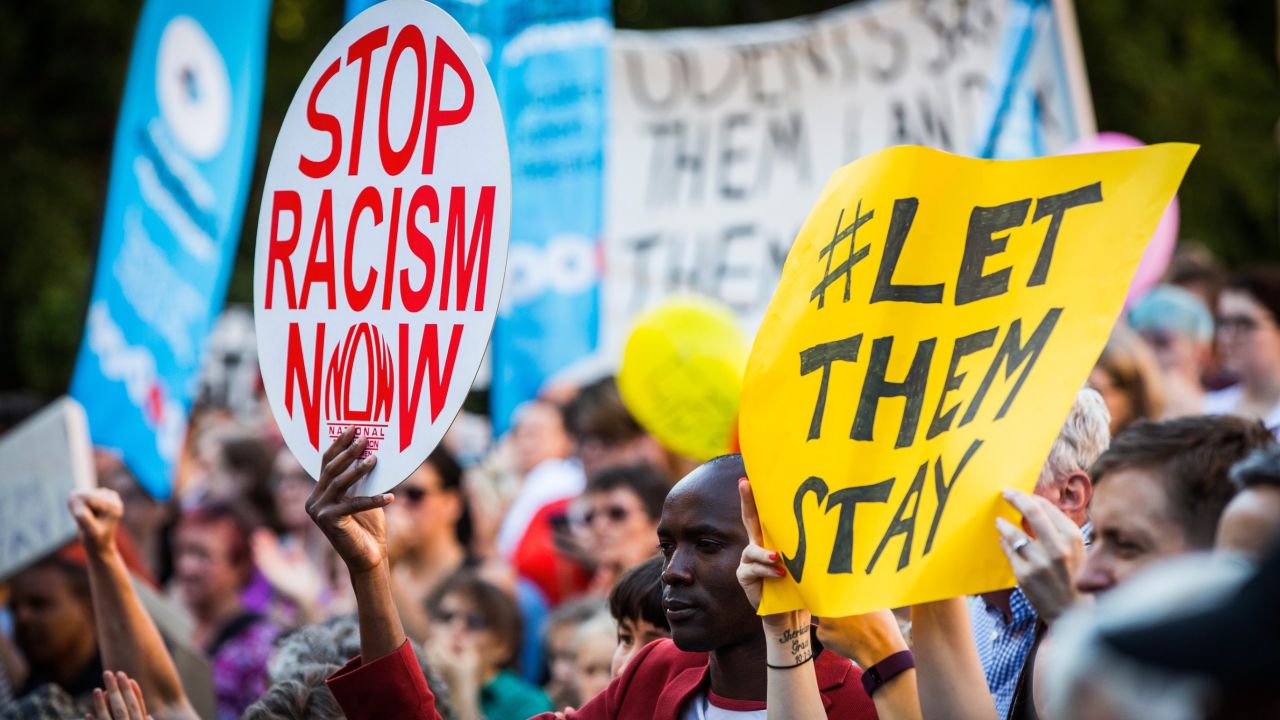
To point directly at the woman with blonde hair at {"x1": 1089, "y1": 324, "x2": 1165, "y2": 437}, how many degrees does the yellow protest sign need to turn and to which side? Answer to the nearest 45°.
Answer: approximately 180°

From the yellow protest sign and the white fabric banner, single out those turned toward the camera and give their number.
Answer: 2

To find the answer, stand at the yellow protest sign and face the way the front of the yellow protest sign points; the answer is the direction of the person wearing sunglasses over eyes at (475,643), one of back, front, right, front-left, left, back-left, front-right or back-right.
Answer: back-right

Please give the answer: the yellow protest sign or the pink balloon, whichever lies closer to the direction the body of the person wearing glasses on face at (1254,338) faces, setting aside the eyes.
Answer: the yellow protest sign

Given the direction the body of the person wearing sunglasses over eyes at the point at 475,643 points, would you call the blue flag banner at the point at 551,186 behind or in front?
behind

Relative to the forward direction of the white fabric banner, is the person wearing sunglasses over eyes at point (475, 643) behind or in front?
in front

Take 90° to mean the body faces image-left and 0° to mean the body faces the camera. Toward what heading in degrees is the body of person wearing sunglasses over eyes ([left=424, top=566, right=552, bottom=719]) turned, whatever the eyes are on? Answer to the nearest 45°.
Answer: approximately 45°

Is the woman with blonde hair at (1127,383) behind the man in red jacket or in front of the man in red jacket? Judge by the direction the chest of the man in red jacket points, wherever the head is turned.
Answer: behind

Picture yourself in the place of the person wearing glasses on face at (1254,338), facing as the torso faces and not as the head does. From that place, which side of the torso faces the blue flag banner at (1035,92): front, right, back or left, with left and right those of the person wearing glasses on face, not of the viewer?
right

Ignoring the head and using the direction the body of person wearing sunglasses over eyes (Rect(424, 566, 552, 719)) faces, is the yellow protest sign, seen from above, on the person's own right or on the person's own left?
on the person's own left

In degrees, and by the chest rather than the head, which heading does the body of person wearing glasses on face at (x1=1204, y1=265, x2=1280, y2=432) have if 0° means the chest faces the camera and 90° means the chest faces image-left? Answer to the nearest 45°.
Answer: approximately 45°

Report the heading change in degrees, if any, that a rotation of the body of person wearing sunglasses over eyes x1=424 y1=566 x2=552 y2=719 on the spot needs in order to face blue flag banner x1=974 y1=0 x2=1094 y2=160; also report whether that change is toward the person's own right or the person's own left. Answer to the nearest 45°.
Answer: approximately 180°

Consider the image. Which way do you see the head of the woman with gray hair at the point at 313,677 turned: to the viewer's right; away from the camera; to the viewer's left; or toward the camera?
away from the camera
